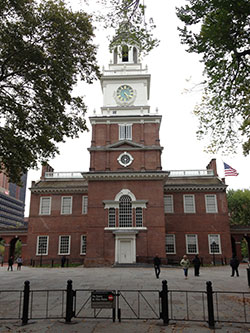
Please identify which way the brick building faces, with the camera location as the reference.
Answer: facing the viewer

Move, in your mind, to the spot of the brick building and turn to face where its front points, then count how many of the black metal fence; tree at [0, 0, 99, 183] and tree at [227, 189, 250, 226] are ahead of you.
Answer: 2

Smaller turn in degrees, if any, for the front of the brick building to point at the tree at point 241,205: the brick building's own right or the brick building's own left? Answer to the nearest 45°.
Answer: approximately 135° to the brick building's own left

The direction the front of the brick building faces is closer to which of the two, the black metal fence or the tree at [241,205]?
the black metal fence

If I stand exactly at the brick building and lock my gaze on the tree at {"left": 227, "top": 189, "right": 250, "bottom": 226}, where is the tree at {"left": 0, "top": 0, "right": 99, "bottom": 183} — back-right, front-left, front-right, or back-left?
back-right

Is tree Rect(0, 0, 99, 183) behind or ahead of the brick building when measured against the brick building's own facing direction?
ahead

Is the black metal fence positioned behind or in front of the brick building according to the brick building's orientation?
in front

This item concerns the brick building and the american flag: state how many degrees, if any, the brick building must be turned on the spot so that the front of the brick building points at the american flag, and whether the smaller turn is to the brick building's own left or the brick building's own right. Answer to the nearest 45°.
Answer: approximately 90° to the brick building's own left
